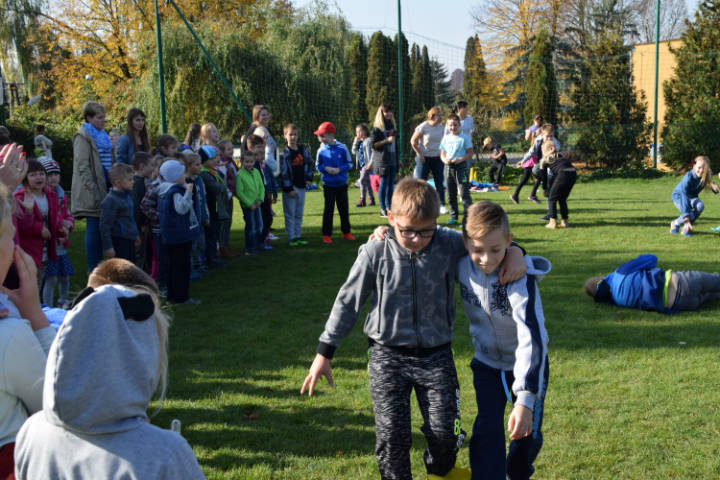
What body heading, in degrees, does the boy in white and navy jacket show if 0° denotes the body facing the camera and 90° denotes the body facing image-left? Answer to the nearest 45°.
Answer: approximately 45°

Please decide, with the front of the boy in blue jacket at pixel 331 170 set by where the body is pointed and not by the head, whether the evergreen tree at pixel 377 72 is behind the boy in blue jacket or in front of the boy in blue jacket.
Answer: behind

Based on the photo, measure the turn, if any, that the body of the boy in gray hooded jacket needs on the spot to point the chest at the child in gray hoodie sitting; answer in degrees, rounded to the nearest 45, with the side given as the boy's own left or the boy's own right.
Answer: approximately 45° to the boy's own right

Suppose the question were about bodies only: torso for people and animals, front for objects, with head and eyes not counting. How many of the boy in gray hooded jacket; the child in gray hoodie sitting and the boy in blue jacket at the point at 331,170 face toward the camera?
2

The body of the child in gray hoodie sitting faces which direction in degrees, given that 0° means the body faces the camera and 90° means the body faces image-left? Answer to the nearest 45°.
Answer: approximately 225°

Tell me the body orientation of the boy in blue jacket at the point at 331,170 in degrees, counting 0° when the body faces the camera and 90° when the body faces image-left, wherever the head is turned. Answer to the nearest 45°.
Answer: approximately 0°

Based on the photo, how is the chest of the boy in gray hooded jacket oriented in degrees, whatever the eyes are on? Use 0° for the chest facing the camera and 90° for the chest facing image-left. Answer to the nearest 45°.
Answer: approximately 0°

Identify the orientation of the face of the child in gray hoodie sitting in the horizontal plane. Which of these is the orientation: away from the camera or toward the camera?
away from the camera

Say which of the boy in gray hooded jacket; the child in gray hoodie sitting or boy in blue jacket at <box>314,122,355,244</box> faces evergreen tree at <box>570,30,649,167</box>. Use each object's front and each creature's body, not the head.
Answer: the child in gray hoodie sitting

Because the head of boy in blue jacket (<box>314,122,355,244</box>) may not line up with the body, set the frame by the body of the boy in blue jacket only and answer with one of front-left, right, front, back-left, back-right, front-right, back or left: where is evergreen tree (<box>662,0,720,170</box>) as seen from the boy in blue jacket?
back-left
